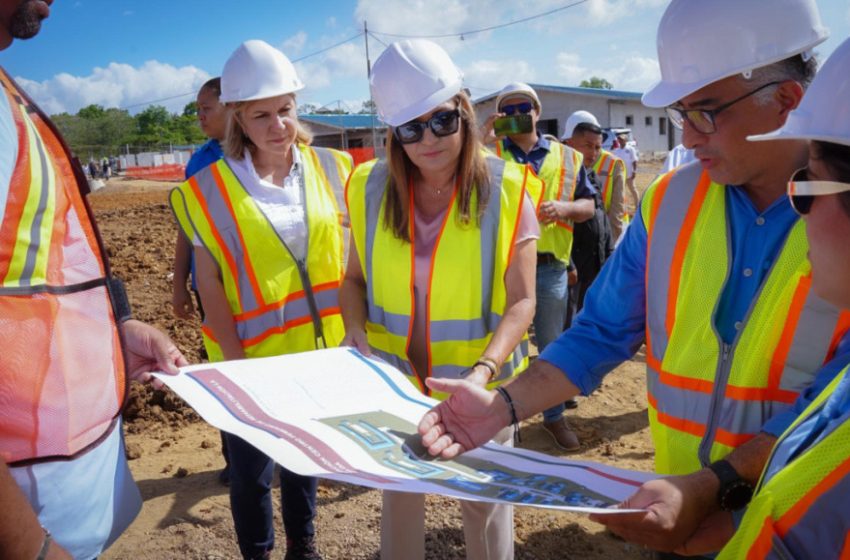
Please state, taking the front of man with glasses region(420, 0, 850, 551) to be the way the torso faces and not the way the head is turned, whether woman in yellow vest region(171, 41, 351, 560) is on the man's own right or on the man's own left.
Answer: on the man's own right

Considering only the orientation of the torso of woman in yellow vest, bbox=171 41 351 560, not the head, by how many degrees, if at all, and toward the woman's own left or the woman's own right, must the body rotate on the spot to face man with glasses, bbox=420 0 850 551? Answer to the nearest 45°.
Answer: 0° — they already face them

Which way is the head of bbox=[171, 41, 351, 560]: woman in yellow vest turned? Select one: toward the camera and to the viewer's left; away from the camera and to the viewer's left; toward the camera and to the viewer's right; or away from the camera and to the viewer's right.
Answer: toward the camera and to the viewer's right

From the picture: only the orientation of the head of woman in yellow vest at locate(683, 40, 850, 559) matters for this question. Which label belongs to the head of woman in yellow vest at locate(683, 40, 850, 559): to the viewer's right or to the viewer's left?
to the viewer's left

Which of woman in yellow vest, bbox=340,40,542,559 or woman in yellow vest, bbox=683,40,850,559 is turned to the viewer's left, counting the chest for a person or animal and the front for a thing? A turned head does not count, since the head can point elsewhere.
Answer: woman in yellow vest, bbox=683,40,850,559

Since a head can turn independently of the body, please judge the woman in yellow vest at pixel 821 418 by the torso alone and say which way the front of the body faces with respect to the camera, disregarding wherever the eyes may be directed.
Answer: to the viewer's left

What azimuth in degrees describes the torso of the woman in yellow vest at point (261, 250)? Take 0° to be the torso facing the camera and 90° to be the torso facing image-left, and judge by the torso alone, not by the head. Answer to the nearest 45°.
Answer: approximately 315°

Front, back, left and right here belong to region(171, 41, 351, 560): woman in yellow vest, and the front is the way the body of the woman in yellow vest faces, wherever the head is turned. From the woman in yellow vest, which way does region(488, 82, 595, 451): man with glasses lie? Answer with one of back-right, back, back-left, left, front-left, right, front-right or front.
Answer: left

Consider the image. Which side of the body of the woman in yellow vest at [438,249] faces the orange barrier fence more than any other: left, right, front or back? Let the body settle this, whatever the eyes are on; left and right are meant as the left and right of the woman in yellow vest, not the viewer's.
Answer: back

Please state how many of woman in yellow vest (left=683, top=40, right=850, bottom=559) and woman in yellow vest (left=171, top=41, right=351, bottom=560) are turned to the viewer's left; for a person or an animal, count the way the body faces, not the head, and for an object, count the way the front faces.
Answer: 1
